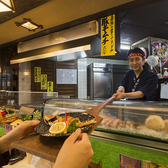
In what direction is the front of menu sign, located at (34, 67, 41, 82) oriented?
toward the camera

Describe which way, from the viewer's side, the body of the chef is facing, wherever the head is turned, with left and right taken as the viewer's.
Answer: facing the viewer and to the left of the viewer

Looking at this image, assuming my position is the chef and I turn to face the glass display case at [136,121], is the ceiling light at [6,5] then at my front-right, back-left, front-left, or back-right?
front-right

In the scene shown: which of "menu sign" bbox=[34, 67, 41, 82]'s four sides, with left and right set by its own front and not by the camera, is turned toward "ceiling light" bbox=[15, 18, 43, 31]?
front

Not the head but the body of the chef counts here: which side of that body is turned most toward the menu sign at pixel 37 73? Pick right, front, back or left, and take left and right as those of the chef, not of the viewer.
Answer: right

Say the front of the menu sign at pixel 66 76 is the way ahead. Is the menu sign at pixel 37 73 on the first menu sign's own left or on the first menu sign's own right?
on the first menu sign's own right

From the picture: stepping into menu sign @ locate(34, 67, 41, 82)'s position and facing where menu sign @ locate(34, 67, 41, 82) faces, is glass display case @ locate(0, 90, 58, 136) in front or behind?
in front

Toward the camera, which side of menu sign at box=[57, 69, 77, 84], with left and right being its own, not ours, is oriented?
front

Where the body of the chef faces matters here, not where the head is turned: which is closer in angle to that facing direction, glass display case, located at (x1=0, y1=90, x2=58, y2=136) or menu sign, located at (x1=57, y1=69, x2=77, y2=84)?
the glass display case

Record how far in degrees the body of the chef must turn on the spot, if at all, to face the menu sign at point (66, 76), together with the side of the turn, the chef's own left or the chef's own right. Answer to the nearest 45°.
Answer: approximately 90° to the chef's own right

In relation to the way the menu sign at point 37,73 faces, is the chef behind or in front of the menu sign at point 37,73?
in front

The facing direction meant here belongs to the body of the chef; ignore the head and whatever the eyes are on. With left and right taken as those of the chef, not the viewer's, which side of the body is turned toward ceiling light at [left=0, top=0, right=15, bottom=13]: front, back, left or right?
front
